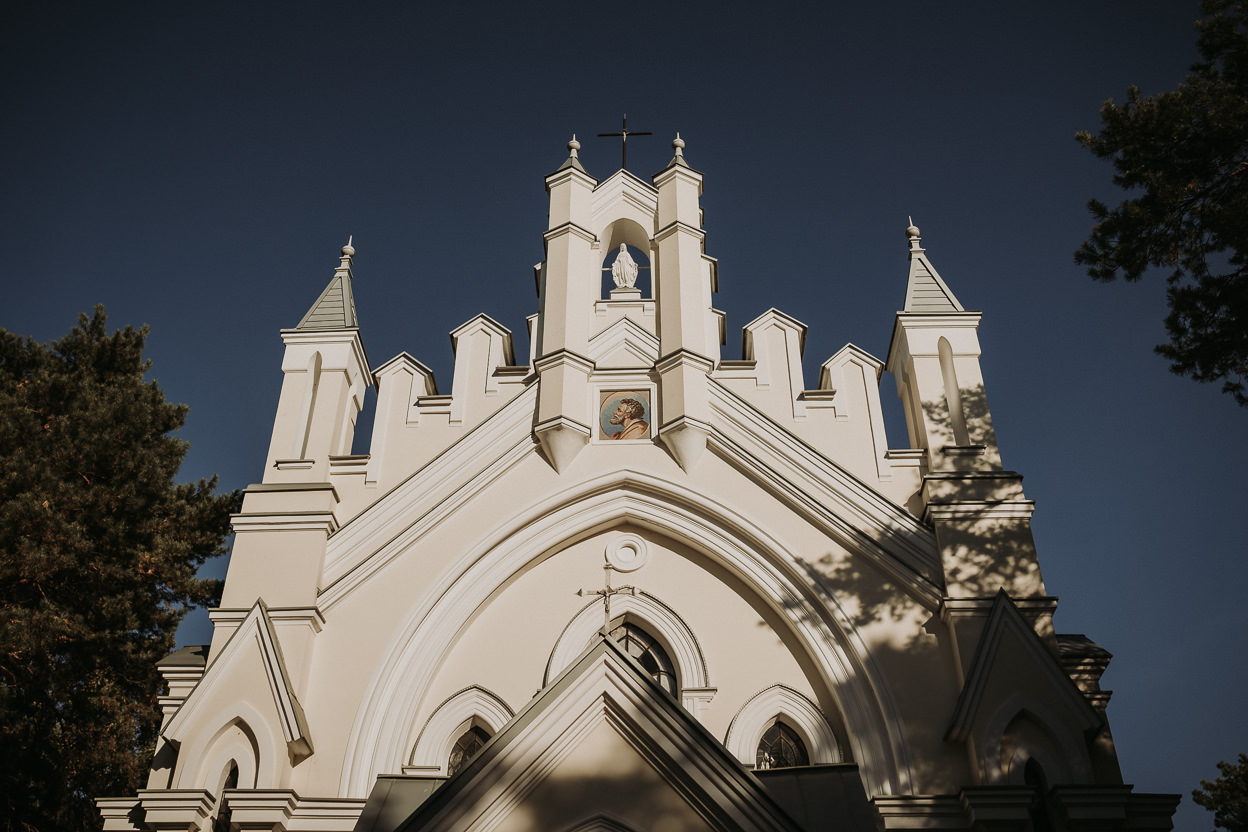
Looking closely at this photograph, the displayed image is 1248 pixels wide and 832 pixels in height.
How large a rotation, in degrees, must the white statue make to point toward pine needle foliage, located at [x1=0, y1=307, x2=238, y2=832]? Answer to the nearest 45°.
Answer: approximately 90° to its right

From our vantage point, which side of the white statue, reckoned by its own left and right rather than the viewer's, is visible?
front

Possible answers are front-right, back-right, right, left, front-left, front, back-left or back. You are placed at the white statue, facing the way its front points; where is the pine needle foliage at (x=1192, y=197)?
front-left

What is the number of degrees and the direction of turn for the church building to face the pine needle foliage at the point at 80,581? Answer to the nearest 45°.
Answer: approximately 90° to its right

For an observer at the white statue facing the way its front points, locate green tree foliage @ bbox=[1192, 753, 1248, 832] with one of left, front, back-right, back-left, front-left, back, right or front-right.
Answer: back-left
